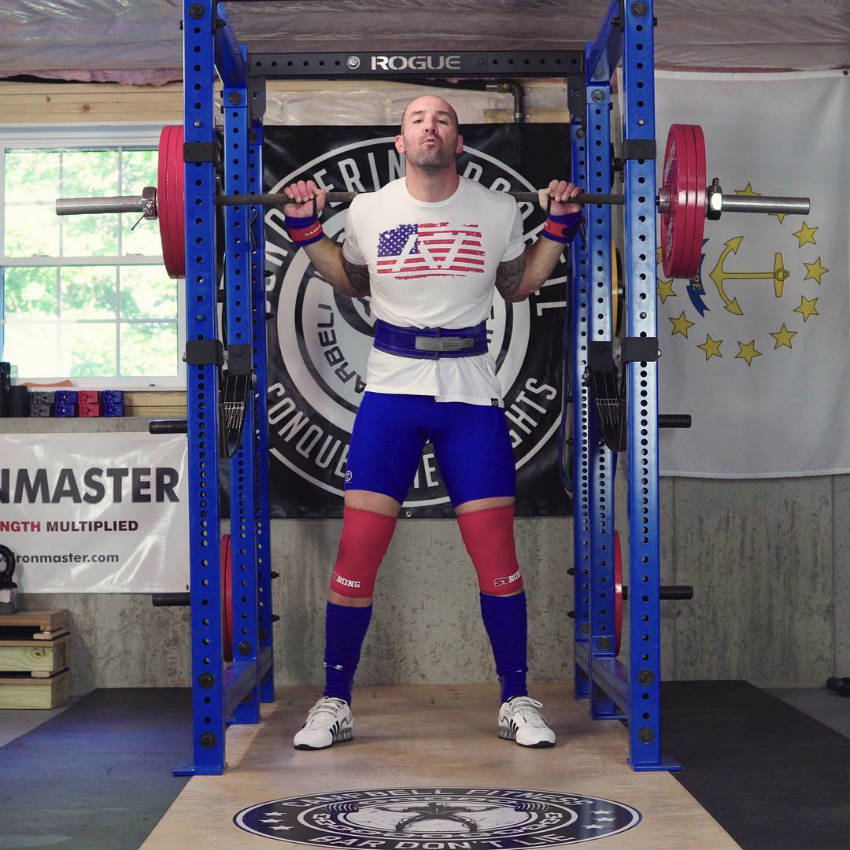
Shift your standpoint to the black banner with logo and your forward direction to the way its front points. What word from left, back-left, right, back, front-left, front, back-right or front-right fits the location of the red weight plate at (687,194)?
front-left

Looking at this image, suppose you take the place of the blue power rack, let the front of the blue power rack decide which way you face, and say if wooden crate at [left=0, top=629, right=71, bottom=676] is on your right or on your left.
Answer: on your right

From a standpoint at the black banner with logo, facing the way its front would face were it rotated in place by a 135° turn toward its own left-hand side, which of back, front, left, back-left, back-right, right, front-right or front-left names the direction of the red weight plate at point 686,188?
right

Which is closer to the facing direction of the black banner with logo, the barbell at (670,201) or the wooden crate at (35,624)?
the barbell

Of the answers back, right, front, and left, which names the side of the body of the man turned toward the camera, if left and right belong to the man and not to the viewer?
front

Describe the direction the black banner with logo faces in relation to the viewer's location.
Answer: facing the viewer

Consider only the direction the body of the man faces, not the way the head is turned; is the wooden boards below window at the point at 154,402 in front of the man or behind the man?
behind

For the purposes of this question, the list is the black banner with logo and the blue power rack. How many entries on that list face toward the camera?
2

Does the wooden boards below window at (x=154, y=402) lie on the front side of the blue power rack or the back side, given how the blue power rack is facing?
on the back side

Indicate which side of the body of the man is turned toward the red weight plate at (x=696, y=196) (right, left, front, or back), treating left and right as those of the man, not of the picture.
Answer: left
